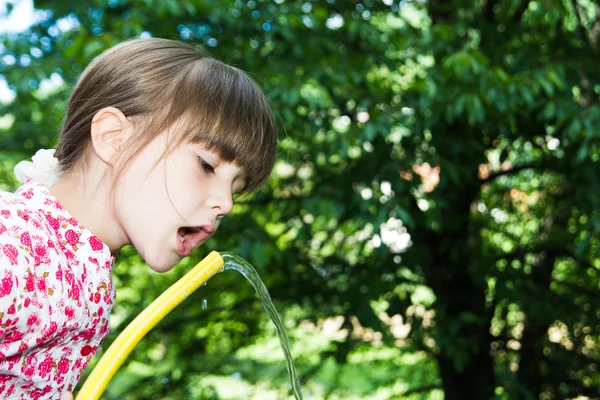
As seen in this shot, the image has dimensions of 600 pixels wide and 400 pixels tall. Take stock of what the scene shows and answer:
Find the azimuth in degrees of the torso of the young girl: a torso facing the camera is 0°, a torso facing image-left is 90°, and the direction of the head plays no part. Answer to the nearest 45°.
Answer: approximately 270°

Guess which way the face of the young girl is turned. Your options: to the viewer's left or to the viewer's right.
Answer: to the viewer's right
